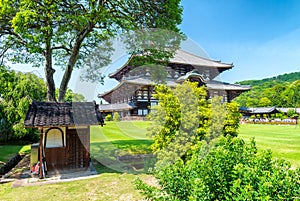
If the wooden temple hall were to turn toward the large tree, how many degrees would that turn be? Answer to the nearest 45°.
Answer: approximately 45° to its right
